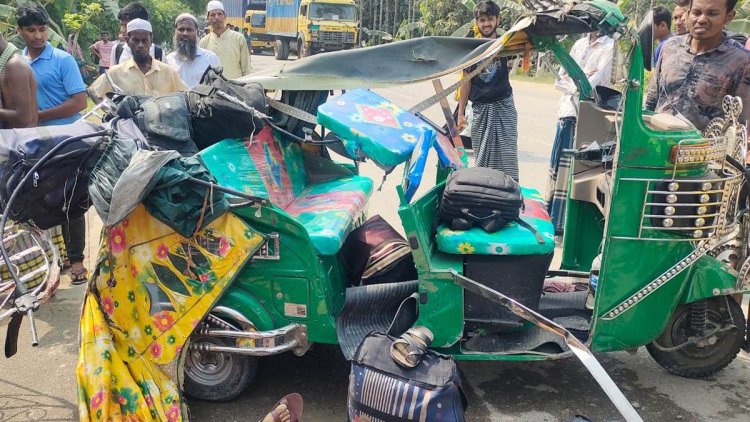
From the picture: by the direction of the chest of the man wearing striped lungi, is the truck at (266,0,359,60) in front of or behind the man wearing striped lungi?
behind

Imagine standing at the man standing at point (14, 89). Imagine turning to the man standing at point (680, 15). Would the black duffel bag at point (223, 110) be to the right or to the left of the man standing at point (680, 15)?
right

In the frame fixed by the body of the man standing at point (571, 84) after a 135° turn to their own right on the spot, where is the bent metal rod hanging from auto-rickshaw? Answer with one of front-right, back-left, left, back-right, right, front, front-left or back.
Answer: back

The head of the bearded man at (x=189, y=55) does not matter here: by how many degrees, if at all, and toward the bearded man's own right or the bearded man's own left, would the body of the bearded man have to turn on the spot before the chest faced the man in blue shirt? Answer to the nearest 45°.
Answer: approximately 45° to the bearded man's own right

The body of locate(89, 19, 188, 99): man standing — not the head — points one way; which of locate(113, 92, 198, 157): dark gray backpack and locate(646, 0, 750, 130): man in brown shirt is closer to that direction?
the dark gray backpack

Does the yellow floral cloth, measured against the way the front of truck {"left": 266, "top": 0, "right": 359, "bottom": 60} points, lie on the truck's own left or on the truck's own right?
on the truck's own right

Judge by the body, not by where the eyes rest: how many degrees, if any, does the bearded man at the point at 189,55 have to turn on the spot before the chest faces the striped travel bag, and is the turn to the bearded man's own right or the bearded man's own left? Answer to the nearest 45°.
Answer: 0° — they already face it

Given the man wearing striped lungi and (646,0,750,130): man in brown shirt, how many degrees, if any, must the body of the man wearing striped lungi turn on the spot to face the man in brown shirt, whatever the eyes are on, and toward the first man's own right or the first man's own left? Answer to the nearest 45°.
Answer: approximately 45° to the first man's own left

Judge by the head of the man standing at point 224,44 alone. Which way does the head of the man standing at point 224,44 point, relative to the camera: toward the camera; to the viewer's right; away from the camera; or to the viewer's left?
toward the camera

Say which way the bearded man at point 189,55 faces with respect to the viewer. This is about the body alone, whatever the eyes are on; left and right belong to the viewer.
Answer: facing the viewer

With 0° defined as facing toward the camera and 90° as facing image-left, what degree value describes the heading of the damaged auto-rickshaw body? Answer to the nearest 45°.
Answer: approximately 270°

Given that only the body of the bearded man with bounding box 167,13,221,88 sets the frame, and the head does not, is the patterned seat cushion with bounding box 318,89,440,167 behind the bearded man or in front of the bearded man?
in front

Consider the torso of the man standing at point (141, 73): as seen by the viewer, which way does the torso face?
toward the camera

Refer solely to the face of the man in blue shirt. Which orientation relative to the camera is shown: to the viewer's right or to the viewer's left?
to the viewer's right

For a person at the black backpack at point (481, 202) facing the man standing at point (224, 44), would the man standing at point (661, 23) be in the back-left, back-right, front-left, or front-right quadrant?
front-right

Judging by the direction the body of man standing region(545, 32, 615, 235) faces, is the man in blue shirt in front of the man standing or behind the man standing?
in front
